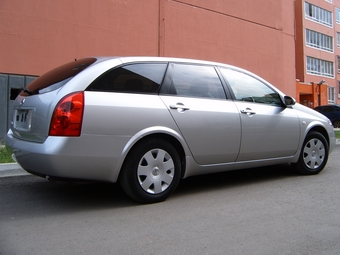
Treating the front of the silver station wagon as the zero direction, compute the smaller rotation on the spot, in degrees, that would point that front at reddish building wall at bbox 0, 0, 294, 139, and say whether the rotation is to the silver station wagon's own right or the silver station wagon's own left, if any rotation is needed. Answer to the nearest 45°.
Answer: approximately 45° to the silver station wagon's own left

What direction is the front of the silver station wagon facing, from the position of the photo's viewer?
facing away from the viewer and to the right of the viewer

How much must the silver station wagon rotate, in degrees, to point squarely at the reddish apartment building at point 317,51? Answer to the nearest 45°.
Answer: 0° — it already faces it

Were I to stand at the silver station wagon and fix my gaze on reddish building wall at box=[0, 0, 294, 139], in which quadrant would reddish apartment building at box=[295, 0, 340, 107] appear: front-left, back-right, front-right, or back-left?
front-right

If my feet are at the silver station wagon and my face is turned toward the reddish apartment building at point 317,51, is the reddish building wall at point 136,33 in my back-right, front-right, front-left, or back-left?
front-left

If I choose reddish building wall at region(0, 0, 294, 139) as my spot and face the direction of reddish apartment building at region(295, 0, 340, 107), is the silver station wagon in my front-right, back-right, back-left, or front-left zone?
back-right
